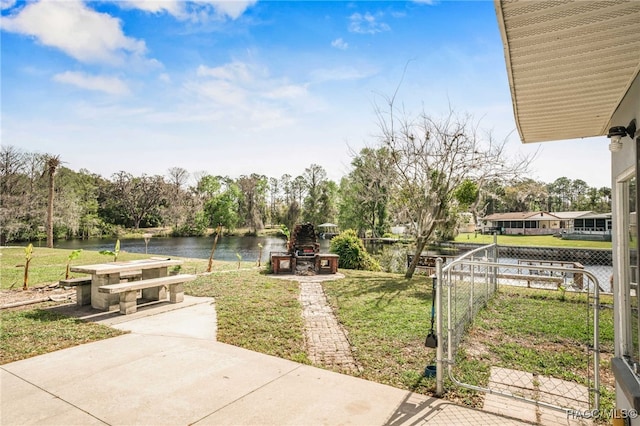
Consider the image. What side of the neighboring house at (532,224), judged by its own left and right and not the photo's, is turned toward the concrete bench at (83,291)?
front

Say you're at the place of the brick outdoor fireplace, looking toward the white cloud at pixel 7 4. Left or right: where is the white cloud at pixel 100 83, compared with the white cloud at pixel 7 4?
right

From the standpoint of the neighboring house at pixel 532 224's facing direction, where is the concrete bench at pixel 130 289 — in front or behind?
in front

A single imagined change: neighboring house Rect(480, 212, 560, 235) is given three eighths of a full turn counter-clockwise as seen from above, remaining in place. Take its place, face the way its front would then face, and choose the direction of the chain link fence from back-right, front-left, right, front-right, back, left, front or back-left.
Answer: back-right

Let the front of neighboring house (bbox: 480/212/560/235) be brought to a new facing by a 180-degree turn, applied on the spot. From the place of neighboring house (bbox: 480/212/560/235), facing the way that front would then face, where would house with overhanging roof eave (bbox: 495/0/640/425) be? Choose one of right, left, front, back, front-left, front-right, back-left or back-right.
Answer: back

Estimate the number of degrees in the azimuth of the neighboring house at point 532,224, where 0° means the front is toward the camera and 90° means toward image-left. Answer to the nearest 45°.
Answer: approximately 0°

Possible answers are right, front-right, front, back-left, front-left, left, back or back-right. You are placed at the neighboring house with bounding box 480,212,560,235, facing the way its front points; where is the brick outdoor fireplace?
front

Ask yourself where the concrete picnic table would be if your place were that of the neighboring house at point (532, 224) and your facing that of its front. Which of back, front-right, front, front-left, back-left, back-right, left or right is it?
front
